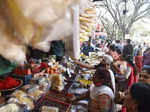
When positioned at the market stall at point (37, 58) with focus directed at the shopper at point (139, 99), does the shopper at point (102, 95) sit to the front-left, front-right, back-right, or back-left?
front-left

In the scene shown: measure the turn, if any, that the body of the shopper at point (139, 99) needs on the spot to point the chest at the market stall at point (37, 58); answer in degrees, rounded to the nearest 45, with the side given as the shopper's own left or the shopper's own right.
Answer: approximately 45° to the shopper's own left

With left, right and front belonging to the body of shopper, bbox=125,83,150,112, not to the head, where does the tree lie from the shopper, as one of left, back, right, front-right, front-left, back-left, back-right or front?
right

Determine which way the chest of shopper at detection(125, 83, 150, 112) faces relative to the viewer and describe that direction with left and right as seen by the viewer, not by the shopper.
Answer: facing to the left of the viewer
